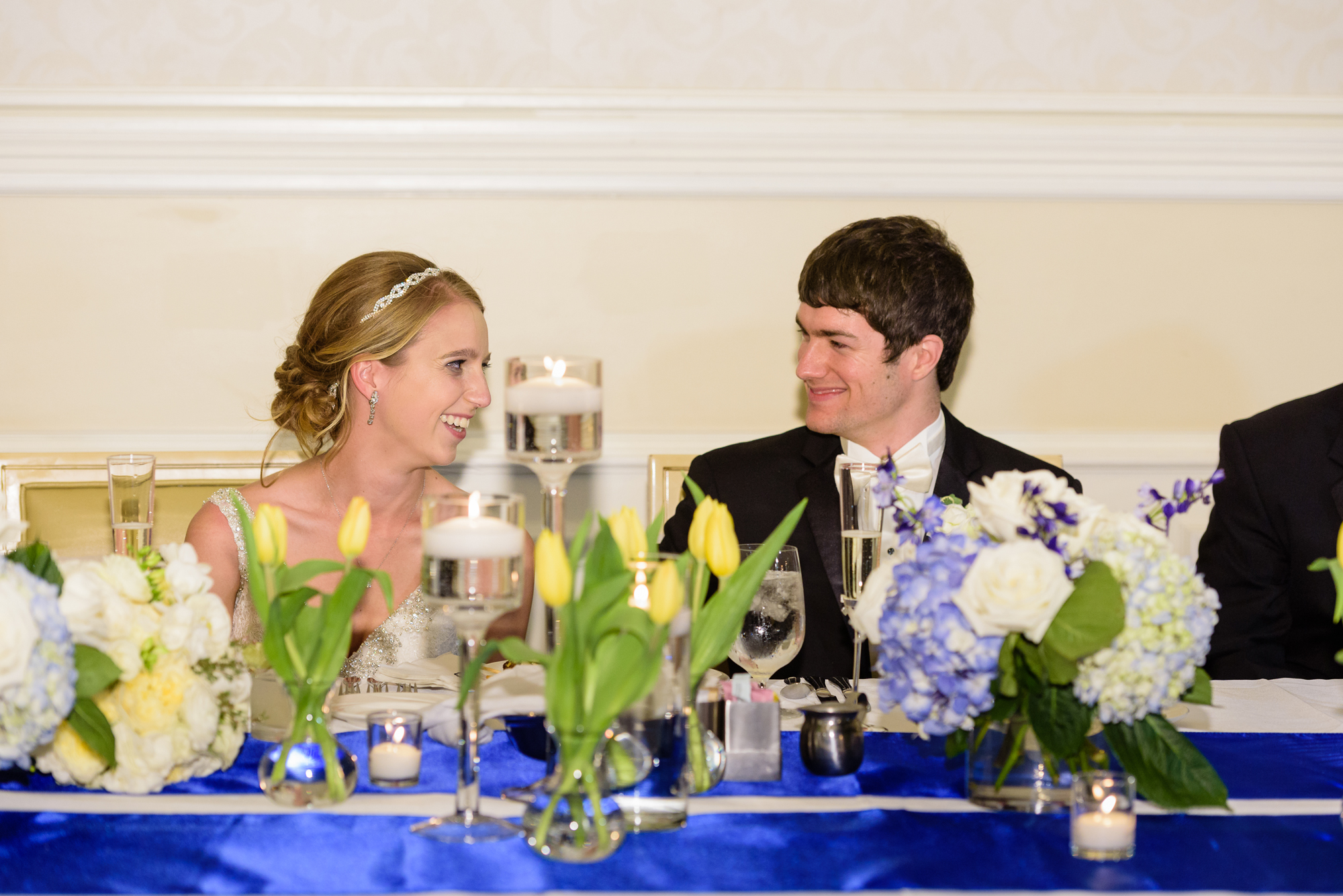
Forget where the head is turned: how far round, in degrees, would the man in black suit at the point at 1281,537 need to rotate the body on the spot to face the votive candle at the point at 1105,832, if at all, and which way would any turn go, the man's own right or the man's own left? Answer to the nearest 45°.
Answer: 0° — they already face it

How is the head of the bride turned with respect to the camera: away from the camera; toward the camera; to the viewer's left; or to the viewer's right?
to the viewer's right

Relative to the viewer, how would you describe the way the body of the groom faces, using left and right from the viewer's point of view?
facing the viewer

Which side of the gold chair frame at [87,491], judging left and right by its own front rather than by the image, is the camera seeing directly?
front

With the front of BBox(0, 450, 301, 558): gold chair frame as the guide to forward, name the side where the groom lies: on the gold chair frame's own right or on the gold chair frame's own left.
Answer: on the gold chair frame's own left

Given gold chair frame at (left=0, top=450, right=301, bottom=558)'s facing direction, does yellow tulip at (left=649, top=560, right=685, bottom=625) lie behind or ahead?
ahead

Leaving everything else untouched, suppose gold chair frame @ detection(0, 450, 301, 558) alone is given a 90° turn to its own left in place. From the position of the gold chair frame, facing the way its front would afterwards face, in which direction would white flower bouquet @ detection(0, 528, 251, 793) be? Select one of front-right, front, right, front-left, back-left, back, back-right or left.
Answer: right

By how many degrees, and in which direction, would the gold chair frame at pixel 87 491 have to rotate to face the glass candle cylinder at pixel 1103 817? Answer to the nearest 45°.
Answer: approximately 45° to its left

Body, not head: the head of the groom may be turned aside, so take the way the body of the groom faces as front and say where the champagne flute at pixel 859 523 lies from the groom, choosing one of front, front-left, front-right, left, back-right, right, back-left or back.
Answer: front

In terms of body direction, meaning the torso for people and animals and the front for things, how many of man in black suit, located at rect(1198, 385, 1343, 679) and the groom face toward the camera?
2

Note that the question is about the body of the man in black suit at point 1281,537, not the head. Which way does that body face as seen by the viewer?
toward the camera

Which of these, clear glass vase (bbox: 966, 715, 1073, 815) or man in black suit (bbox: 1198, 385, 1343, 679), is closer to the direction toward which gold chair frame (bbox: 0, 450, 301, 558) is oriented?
the clear glass vase
